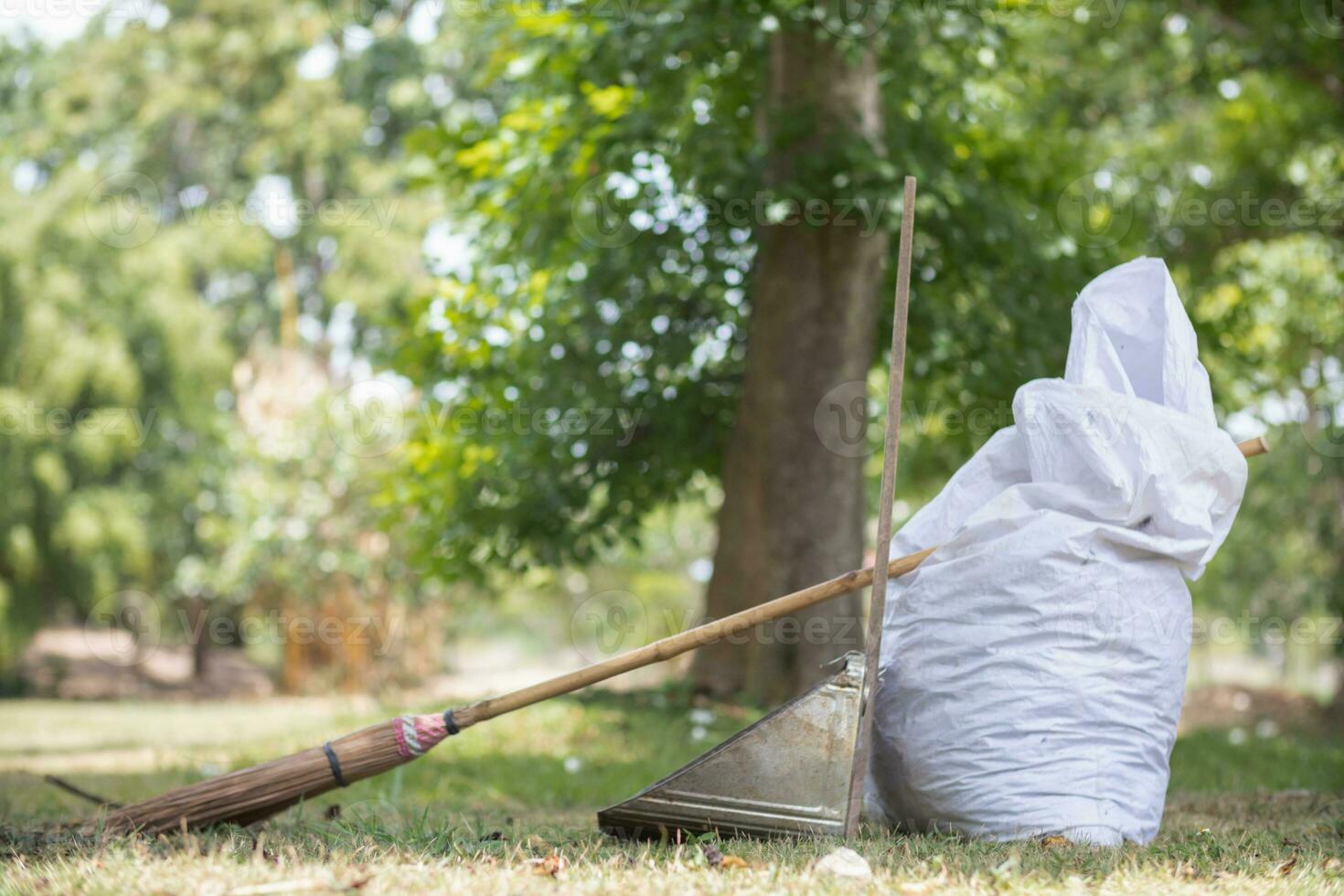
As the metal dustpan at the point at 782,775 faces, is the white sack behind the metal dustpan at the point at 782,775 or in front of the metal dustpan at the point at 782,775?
behind

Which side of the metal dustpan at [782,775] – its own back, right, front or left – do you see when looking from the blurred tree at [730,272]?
right

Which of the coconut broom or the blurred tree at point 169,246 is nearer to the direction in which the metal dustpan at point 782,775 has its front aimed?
the coconut broom

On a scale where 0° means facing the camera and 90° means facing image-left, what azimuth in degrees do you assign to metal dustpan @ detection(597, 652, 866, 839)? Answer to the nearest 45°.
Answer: approximately 90°

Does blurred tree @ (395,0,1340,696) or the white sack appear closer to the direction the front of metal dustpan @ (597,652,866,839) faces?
the blurred tree

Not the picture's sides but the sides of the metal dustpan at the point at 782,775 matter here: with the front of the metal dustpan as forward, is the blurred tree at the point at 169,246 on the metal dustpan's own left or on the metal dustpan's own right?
on the metal dustpan's own right

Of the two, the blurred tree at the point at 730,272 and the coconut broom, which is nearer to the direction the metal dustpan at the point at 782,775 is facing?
the coconut broom
